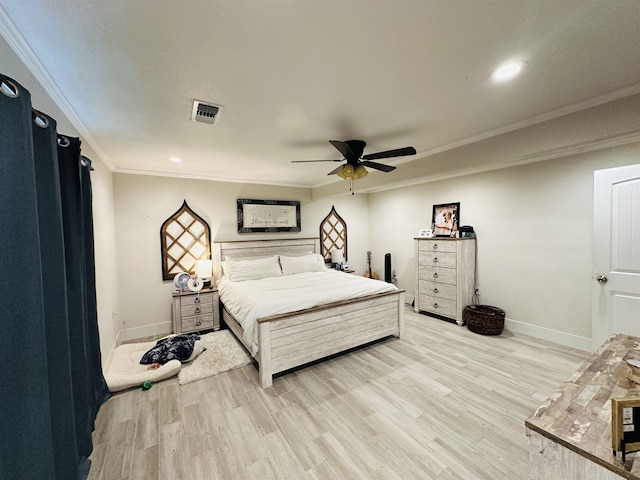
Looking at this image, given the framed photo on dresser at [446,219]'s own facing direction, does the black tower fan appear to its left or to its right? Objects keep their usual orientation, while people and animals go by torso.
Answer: on its right

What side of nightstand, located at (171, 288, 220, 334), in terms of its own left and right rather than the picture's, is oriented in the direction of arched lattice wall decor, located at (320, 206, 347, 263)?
left

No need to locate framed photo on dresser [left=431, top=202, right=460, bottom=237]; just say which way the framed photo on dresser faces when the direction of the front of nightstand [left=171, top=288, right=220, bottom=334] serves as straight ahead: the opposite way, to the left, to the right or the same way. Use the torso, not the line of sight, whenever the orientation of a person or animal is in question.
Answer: to the right

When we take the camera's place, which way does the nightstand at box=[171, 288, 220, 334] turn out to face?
facing the viewer

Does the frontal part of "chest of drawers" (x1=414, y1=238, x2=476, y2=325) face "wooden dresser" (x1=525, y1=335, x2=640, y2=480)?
no

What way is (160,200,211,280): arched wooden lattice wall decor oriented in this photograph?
toward the camera

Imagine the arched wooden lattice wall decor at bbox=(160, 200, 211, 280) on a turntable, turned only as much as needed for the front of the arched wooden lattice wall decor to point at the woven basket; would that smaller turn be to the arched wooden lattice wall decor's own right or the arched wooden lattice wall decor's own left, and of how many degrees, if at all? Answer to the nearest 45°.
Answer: approximately 45° to the arched wooden lattice wall decor's own left

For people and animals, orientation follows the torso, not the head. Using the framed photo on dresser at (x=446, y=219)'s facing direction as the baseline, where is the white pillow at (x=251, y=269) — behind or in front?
in front

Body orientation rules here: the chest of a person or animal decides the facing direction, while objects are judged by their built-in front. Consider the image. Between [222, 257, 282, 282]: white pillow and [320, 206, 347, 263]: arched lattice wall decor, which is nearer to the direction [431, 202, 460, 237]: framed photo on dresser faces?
the white pillow

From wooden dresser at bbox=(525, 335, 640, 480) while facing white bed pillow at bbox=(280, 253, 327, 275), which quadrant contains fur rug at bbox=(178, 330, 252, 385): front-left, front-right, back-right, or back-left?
front-left

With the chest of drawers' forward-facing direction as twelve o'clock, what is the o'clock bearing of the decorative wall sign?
The decorative wall sign is roughly at 1 o'clock from the chest of drawers.

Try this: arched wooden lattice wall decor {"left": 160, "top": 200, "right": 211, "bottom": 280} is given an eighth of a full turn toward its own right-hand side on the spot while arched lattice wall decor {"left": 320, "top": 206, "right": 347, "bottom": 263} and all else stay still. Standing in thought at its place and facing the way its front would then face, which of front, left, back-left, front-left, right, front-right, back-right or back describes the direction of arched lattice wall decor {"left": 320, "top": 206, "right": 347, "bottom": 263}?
back-left

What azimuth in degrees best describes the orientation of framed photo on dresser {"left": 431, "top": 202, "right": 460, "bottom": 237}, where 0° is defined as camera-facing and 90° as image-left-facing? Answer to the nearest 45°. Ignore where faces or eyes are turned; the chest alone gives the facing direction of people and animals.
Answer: approximately 45°

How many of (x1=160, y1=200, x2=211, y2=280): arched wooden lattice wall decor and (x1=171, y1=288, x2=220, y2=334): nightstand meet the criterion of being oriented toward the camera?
2

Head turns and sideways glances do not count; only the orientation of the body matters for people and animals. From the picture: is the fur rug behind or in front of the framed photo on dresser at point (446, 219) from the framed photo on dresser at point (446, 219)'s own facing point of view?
in front

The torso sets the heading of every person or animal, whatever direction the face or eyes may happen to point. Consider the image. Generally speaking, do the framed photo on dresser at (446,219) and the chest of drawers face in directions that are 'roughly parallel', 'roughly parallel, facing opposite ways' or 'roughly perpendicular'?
roughly parallel

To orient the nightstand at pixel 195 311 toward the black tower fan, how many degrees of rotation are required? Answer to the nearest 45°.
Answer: approximately 90° to its left
